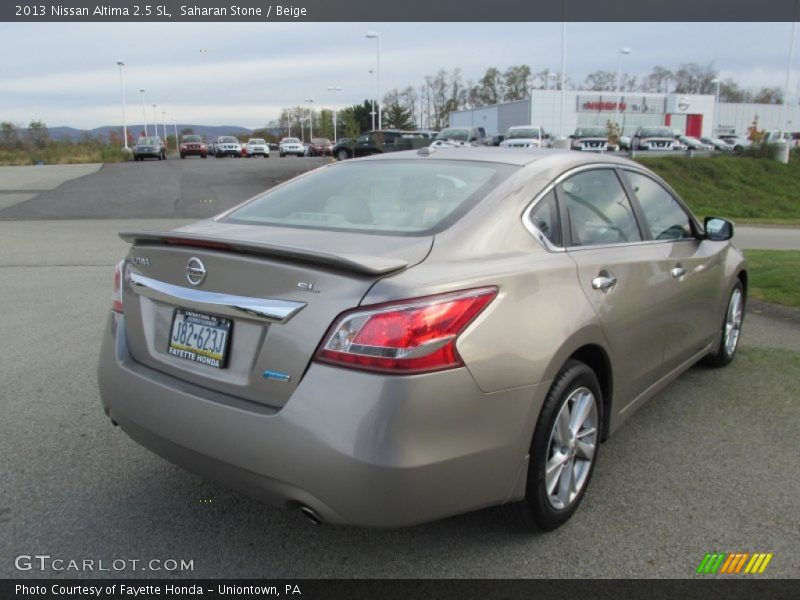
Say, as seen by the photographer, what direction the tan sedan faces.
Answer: facing away from the viewer and to the right of the viewer

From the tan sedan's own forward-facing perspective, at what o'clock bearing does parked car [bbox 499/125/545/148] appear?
The parked car is roughly at 11 o'clock from the tan sedan.

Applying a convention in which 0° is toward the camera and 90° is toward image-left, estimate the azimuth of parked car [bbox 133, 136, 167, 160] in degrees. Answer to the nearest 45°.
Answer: approximately 0°

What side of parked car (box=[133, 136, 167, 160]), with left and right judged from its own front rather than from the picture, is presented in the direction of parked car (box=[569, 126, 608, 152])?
left

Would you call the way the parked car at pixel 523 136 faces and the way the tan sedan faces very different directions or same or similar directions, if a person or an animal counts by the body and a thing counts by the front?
very different directions

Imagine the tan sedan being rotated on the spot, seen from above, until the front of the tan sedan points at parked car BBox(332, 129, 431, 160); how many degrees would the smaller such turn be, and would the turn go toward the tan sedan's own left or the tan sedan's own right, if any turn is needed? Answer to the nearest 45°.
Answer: approximately 45° to the tan sedan's own left

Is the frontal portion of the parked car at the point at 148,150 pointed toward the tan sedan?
yes

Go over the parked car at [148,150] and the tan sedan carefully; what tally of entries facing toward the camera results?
1

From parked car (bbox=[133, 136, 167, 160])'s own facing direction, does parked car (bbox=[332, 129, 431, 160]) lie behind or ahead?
ahead

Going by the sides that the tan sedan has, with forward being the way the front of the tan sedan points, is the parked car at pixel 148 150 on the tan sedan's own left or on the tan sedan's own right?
on the tan sedan's own left

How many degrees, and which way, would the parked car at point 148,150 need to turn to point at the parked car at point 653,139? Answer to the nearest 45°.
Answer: approximately 90° to its left
